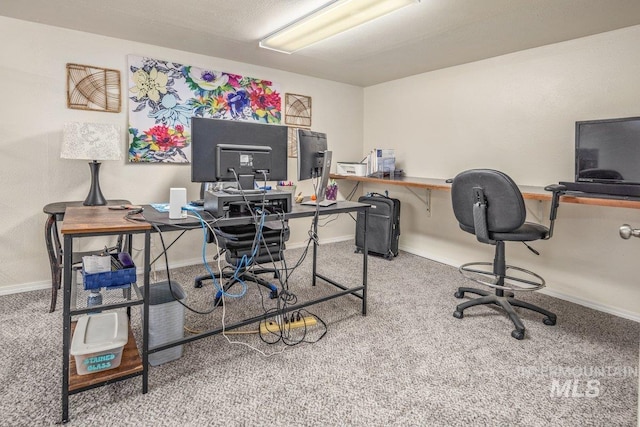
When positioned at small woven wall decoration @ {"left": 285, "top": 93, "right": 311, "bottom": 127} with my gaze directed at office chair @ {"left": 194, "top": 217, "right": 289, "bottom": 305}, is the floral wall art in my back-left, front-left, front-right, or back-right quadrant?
front-right

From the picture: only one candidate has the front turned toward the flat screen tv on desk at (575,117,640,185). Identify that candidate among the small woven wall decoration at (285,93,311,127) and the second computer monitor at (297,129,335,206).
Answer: the small woven wall decoration

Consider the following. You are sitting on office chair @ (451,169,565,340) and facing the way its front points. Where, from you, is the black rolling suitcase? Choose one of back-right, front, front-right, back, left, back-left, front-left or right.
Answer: left

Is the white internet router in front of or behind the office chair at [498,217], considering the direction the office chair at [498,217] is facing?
behind

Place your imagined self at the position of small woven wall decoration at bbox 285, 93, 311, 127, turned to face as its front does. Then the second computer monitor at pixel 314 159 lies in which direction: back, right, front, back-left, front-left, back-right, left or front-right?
front-right

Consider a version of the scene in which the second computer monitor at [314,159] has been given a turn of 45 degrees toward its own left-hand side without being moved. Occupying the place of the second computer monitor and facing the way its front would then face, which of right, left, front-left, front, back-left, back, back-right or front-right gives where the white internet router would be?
front-left

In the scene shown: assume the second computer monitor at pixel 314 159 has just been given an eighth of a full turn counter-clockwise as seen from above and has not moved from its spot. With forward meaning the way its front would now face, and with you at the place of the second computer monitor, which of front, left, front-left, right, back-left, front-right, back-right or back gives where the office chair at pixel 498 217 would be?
back

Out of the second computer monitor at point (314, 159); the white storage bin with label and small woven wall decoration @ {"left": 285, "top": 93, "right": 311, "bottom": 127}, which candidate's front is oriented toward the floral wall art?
the second computer monitor

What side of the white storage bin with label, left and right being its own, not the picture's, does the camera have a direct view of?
front

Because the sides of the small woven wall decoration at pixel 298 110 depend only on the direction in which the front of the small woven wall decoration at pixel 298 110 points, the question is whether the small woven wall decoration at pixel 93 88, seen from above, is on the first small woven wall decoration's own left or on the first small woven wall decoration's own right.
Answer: on the first small woven wall decoration's own right

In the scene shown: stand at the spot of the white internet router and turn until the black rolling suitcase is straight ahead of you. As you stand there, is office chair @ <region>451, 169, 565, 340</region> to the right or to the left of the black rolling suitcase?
right

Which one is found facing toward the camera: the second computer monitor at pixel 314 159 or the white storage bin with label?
the white storage bin with label

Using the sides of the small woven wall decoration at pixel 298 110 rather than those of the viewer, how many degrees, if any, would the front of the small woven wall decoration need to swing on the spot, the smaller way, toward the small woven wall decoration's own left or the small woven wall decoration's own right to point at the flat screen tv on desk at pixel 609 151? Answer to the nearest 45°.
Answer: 0° — it already faces it

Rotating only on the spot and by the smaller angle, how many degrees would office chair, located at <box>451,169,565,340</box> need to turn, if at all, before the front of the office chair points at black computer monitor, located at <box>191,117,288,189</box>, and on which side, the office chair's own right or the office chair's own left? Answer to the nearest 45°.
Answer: approximately 180°

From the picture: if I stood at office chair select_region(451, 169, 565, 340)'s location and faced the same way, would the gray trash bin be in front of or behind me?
behind

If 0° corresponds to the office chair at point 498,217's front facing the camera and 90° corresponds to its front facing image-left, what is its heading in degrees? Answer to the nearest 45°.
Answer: approximately 225°

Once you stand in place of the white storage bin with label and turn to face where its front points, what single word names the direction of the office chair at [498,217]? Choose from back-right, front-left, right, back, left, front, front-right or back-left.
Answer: left
